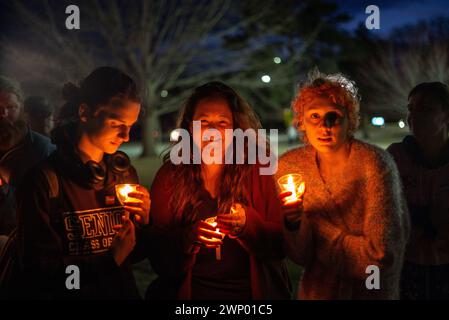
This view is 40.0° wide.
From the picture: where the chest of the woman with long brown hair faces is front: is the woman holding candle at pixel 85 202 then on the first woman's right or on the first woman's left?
on the first woman's right

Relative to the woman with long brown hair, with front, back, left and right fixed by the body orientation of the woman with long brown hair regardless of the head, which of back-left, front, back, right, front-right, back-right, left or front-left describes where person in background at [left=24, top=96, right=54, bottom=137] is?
back-right

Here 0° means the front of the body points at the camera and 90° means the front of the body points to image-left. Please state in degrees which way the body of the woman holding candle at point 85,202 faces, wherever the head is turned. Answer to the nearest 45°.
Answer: approximately 315°

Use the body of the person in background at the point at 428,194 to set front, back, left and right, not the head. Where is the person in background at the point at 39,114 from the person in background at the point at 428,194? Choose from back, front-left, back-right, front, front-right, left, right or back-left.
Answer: right

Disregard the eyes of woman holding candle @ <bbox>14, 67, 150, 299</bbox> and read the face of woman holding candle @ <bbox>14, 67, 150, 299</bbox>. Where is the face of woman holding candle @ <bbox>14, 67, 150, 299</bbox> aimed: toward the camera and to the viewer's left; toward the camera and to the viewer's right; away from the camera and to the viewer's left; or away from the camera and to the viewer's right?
toward the camera and to the viewer's right

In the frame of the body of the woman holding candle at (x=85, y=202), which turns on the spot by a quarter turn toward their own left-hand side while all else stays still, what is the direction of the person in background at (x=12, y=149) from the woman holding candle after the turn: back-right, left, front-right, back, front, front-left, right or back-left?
left
